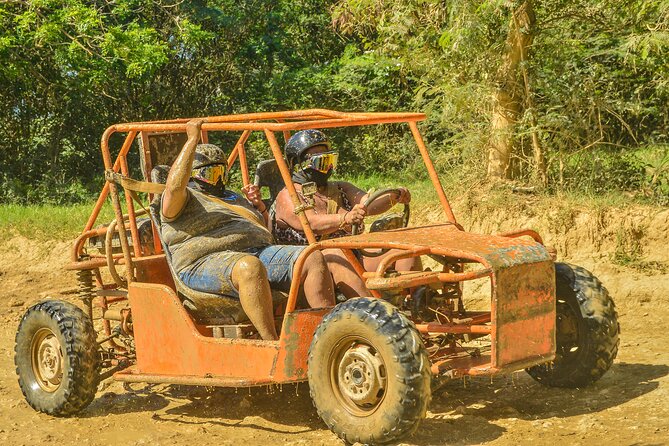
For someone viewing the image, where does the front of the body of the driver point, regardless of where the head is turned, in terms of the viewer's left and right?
facing the viewer and to the right of the viewer

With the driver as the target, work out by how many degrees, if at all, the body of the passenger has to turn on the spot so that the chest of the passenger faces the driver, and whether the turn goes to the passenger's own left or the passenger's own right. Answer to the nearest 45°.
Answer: approximately 90° to the passenger's own left

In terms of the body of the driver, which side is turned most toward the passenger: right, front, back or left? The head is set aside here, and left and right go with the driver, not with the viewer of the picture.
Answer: right
